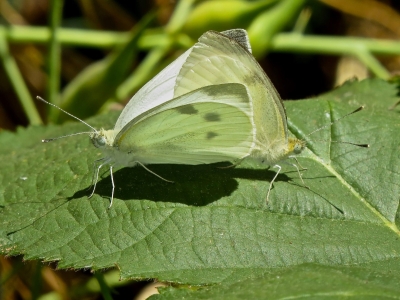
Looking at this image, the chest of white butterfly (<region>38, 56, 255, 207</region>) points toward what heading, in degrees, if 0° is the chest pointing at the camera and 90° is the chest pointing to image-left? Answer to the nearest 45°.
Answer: approximately 90°

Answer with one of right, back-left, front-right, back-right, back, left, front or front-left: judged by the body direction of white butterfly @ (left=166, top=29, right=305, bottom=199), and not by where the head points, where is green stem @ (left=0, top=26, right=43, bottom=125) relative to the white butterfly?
back-left

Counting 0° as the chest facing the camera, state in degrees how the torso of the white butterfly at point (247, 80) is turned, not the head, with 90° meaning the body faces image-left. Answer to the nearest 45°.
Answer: approximately 270°

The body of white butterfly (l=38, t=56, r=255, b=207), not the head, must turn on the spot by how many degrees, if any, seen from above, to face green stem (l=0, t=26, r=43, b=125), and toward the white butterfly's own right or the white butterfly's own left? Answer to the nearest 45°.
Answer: approximately 45° to the white butterfly's own right

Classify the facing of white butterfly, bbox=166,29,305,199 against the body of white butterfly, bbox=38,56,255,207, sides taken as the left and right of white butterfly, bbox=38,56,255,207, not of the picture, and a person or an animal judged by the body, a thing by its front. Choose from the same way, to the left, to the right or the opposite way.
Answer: the opposite way

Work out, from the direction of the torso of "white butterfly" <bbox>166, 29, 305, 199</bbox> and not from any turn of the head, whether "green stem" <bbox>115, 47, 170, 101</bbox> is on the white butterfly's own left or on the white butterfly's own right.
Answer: on the white butterfly's own left
